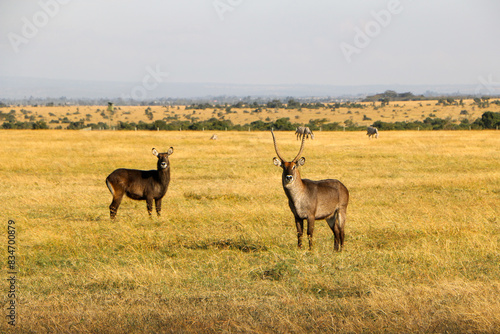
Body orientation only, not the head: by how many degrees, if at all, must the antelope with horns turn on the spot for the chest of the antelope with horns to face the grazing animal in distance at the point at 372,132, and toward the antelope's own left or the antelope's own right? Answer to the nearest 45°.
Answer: approximately 135° to the antelope's own right

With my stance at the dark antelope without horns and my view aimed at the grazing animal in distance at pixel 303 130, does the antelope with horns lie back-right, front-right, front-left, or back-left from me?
back-right

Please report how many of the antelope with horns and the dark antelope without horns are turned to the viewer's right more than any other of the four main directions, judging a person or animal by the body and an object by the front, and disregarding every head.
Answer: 1

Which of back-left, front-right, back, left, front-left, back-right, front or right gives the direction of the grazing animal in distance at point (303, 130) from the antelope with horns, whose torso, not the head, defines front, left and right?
back-right

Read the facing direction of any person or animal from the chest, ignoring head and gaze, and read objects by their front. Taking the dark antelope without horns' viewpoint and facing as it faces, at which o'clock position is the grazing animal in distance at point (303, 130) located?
The grazing animal in distance is roughly at 10 o'clock from the dark antelope without horns.

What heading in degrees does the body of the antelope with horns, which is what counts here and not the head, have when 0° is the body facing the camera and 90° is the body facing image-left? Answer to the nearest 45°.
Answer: approximately 45°

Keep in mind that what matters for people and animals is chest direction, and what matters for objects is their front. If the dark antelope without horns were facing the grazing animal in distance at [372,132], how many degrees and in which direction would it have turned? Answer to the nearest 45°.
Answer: approximately 45° to its left

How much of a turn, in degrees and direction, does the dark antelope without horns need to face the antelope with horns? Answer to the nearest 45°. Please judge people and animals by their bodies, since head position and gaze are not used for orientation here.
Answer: approximately 45° to its right

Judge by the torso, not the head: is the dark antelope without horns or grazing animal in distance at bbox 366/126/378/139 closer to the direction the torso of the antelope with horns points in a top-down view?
the dark antelope without horns

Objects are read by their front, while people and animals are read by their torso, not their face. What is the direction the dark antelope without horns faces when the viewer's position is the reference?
facing to the right of the viewer
